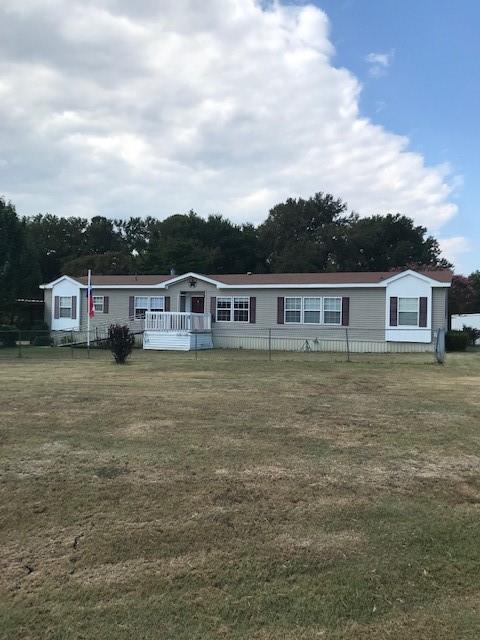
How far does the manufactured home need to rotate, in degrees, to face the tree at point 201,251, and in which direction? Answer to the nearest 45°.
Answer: approximately 180°

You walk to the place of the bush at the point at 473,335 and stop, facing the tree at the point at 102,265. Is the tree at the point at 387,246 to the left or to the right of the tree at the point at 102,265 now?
right

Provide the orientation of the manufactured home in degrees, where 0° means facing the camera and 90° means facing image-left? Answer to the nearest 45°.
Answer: approximately 0°

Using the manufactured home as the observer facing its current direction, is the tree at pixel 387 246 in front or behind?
behind

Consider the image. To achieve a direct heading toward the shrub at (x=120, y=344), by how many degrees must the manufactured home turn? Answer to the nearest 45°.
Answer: approximately 45° to its right

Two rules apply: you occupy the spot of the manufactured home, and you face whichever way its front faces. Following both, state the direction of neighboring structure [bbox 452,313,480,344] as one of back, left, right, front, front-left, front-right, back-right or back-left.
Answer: back-left

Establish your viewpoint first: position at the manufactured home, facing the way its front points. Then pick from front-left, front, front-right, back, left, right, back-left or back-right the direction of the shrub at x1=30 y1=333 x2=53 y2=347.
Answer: right

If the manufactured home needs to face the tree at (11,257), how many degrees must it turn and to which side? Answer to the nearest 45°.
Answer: approximately 90° to its right

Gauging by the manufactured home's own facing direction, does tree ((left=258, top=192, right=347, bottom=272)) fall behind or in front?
behind

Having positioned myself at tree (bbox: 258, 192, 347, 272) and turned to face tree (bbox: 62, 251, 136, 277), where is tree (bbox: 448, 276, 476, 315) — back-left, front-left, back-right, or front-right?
back-left
